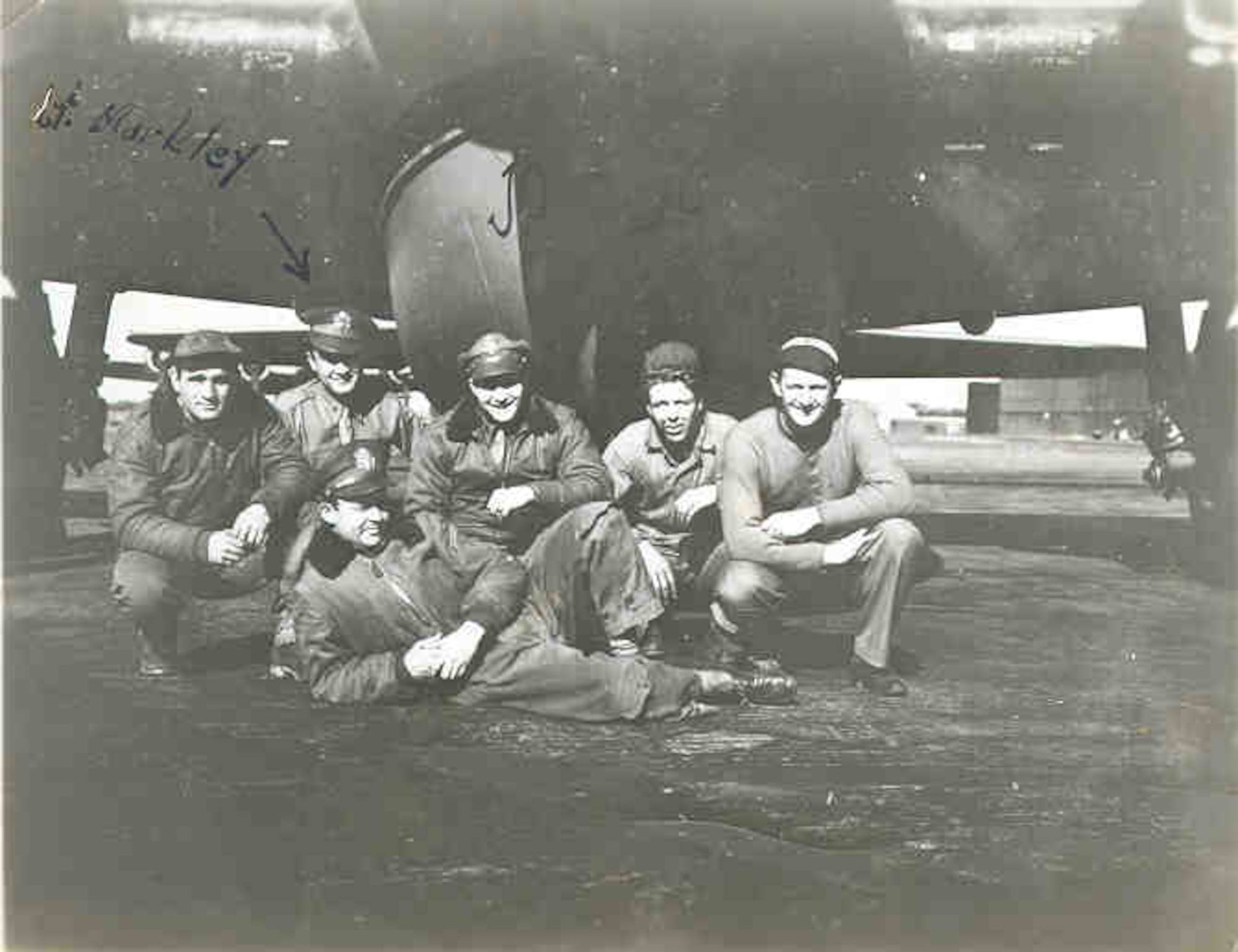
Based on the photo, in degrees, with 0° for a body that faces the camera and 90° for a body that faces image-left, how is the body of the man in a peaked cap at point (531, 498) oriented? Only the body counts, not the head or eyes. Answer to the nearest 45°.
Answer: approximately 0°

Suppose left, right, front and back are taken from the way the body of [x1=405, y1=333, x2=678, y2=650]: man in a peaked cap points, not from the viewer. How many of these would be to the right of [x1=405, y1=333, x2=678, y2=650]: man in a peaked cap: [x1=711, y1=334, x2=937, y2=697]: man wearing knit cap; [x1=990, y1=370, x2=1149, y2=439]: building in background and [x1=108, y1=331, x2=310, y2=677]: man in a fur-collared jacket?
1

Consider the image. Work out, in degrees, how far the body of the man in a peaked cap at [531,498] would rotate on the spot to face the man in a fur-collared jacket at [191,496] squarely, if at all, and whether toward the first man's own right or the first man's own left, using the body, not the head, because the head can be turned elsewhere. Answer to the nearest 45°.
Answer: approximately 90° to the first man's own right

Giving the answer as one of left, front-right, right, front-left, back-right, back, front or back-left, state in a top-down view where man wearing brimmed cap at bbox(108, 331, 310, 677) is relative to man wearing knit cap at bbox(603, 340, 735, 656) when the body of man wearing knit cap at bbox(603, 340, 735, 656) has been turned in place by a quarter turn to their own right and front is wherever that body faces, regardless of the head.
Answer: front
